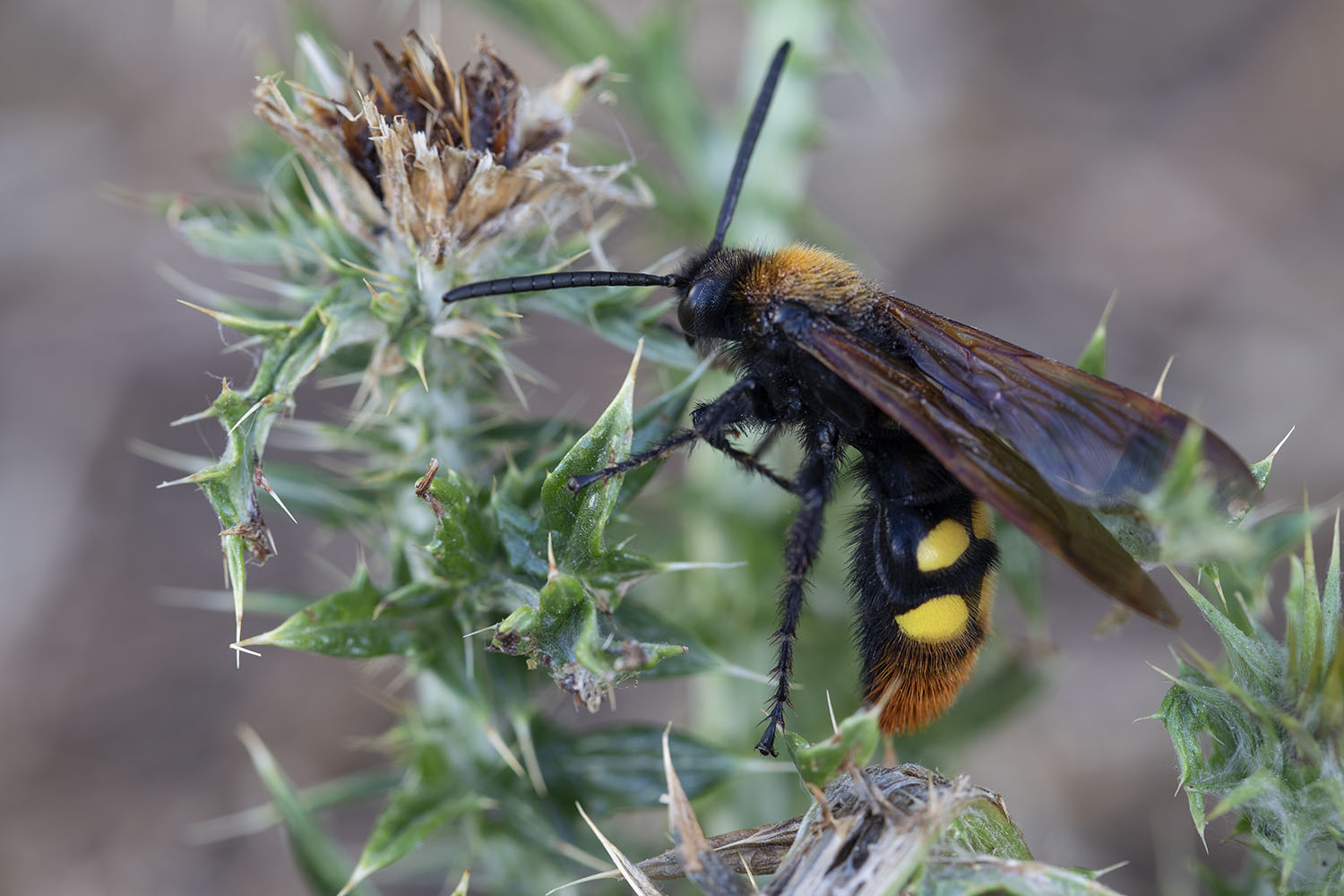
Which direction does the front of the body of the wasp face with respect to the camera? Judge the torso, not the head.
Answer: to the viewer's left
